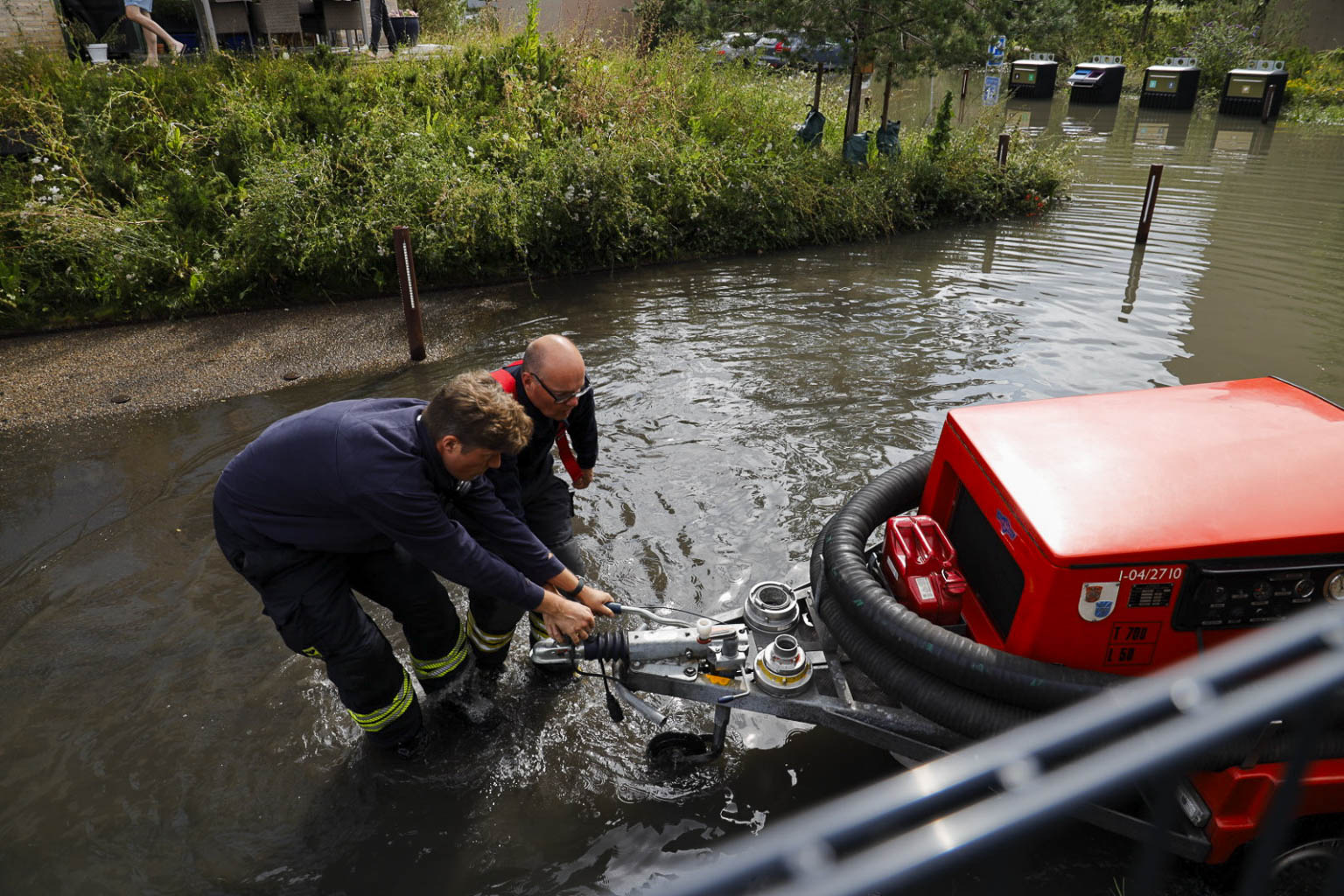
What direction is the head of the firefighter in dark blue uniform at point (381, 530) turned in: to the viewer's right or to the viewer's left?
to the viewer's right

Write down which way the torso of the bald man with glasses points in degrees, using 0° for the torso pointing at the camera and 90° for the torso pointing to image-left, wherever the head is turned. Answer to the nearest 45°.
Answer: approximately 315°

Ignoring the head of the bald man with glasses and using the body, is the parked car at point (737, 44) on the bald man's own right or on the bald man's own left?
on the bald man's own left

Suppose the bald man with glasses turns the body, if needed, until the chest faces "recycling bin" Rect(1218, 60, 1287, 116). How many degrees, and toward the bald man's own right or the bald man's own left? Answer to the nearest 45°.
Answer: approximately 90° to the bald man's own left

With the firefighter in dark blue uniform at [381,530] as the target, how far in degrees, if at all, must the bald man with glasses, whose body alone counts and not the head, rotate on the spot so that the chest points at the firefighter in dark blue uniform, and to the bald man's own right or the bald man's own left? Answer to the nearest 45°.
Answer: approximately 90° to the bald man's own right

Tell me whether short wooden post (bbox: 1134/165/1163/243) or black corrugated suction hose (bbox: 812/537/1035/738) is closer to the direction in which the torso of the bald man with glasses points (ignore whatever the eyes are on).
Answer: the black corrugated suction hose

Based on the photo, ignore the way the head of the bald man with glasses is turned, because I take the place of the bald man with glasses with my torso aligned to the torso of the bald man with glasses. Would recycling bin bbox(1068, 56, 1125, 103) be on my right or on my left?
on my left
